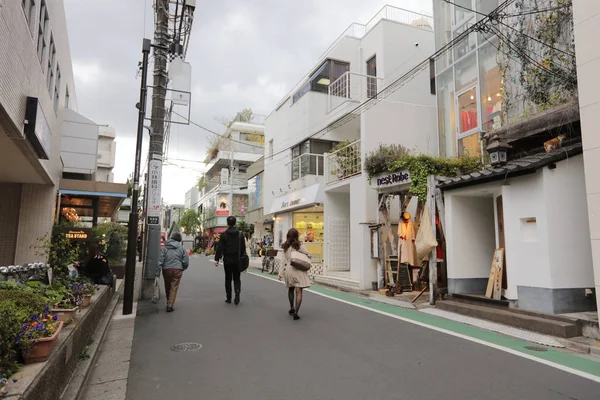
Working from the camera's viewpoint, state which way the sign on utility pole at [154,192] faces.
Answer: facing the viewer

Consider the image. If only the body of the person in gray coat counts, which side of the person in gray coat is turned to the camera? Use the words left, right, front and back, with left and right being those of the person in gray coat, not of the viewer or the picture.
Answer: back

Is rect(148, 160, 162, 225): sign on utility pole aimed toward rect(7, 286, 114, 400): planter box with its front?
yes

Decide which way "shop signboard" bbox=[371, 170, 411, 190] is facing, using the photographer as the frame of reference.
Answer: facing the viewer and to the left of the viewer

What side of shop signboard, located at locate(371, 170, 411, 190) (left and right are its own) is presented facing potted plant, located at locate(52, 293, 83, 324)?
front

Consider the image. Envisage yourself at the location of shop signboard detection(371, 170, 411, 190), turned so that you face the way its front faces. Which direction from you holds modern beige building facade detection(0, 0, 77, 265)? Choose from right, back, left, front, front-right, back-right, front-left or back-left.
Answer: front

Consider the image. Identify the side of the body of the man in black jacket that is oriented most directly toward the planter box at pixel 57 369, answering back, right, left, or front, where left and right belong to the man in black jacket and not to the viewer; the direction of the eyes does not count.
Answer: back

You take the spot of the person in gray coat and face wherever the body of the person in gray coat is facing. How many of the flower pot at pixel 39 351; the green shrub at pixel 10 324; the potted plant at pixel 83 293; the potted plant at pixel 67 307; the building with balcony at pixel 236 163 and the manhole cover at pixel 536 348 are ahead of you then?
1

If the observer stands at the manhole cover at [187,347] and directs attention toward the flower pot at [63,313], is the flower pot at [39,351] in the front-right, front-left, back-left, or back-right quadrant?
front-left

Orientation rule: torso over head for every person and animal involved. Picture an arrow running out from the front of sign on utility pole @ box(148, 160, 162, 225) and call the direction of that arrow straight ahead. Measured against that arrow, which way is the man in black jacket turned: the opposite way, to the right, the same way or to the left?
the opposite way

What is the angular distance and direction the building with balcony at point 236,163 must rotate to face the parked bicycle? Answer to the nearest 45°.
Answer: approximately 45° to its left

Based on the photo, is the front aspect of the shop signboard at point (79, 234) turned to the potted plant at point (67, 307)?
yes

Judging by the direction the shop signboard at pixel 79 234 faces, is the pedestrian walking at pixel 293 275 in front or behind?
in front

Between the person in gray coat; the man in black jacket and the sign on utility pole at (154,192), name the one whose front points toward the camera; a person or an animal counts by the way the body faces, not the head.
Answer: the sign on utility pole

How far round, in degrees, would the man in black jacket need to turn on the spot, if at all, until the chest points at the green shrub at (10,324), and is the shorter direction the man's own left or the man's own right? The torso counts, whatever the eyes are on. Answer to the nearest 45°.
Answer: approximately 180°

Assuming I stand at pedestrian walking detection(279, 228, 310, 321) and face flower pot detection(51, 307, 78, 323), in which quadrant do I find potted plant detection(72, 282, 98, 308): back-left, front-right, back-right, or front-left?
front-right

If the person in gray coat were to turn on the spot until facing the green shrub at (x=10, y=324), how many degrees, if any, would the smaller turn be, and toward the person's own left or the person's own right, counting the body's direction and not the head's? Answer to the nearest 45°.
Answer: approximately 180°

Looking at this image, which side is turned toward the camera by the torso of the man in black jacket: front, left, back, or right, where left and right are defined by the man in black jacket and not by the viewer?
back

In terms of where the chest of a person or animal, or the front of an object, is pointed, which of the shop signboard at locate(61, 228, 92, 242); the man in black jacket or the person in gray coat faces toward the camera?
the shop signboard

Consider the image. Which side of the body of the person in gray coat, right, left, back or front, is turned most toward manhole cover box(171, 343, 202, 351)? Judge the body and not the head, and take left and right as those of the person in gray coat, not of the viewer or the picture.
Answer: back

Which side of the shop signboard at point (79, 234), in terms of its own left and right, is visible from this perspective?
front
